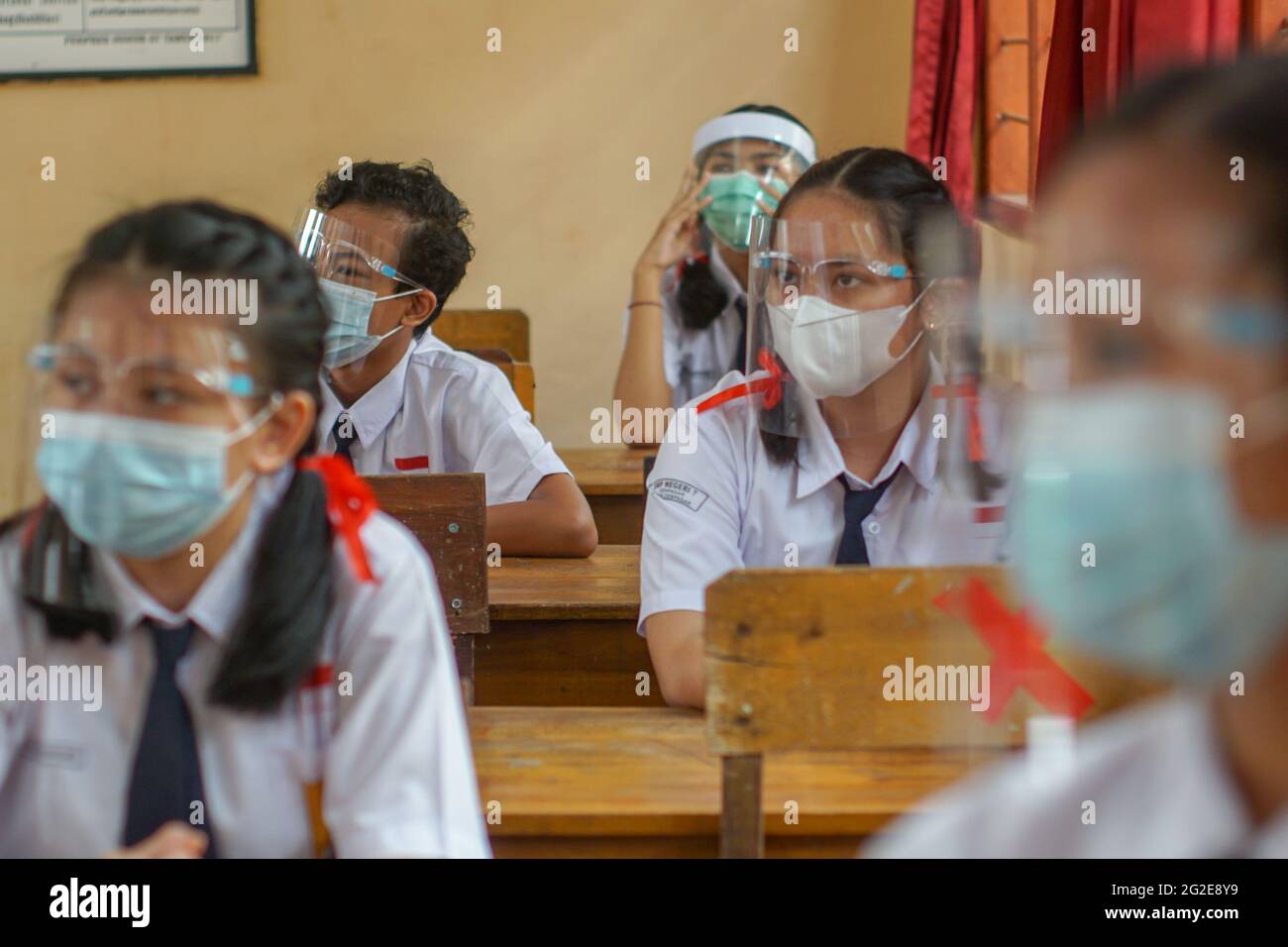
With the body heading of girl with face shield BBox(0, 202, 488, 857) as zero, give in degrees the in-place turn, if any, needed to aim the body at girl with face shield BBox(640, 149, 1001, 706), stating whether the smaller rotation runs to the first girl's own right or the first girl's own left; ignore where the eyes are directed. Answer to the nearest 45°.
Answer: approximately 180°

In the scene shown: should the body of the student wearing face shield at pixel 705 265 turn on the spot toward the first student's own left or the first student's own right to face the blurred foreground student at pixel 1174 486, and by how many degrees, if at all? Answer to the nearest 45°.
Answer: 0° — they already face them

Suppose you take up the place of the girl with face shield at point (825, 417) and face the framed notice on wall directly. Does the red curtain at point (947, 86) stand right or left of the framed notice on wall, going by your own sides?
right

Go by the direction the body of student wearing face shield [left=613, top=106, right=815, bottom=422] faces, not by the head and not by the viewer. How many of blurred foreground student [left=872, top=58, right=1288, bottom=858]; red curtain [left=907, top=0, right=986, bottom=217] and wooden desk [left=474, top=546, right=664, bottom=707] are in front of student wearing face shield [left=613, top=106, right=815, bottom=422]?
2

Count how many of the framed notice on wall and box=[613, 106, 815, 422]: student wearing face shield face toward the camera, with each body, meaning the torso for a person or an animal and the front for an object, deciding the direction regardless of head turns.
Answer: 2

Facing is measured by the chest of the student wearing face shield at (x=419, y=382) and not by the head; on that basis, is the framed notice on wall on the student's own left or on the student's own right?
on the student's own right

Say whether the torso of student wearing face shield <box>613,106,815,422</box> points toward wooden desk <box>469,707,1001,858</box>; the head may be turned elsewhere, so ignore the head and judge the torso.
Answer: yes

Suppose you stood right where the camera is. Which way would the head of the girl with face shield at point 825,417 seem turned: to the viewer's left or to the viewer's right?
to the viewer's left

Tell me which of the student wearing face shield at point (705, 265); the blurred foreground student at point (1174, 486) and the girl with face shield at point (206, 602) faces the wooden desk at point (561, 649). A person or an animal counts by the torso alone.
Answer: the student wearing face shield
